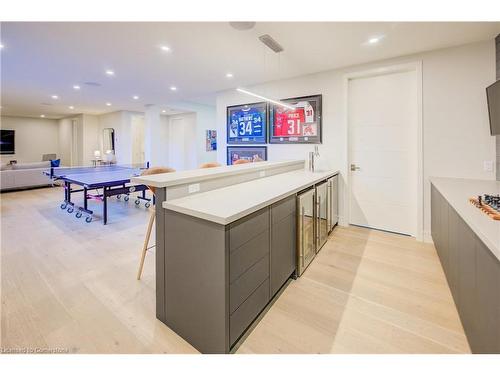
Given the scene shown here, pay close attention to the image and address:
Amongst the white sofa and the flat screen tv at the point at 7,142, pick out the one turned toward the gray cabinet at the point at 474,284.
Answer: the flat screen tv

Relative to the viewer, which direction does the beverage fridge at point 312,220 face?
to the viewer's right

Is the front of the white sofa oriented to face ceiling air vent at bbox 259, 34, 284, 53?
no

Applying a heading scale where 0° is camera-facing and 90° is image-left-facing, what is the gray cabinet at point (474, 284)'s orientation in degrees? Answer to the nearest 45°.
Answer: approximately 90°

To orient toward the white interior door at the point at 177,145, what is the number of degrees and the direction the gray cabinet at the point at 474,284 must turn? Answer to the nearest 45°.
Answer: approximately 45° to its right

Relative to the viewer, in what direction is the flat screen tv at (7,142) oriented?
toward the camera

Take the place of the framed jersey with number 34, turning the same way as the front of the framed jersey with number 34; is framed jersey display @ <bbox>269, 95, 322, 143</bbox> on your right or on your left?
on your left

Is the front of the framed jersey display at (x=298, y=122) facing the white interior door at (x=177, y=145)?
no

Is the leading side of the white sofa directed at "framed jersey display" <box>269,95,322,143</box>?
no

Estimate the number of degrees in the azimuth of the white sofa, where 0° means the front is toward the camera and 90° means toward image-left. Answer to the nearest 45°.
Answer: approximately 135°
